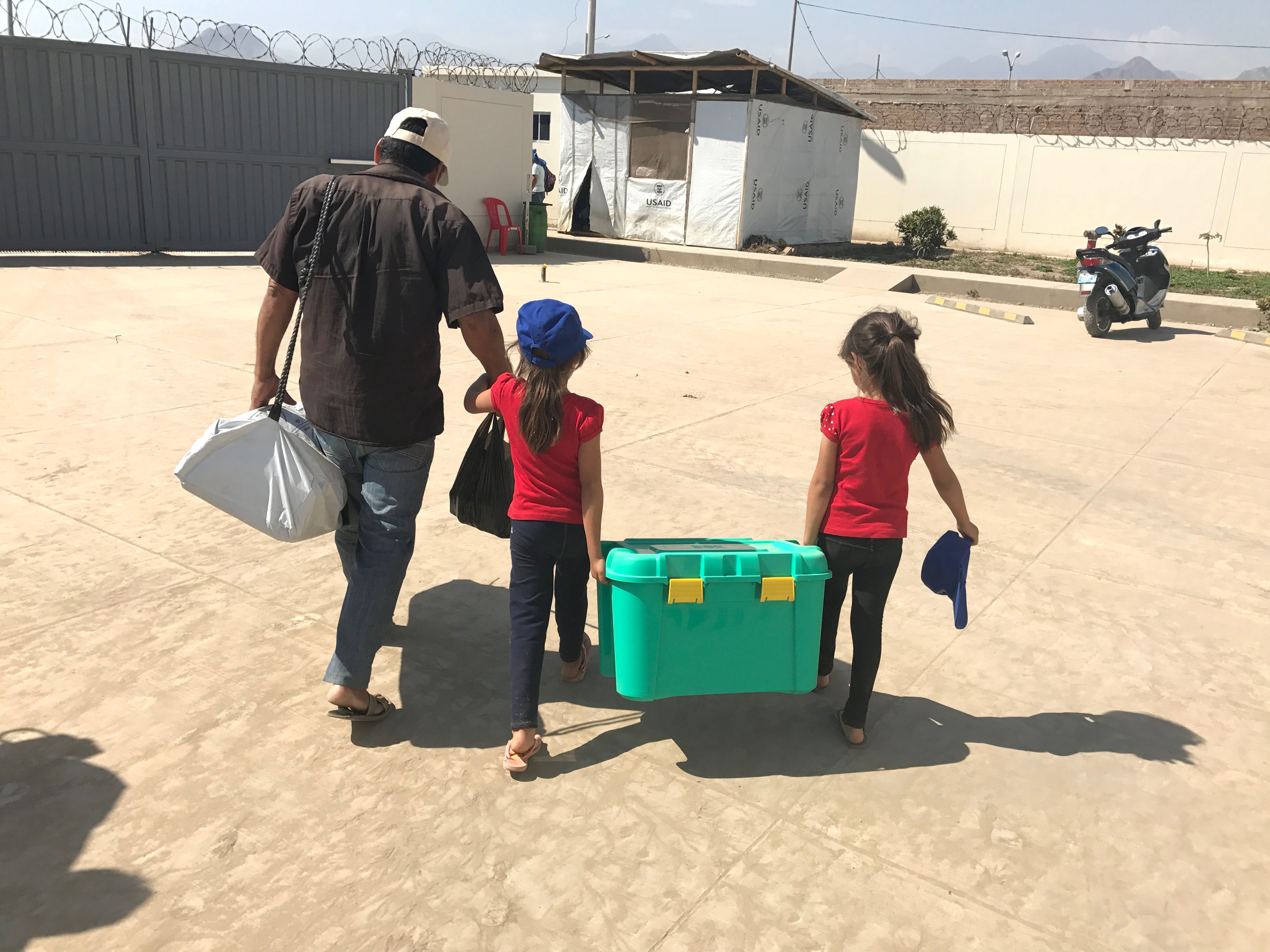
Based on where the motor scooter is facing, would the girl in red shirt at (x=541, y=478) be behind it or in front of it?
behind

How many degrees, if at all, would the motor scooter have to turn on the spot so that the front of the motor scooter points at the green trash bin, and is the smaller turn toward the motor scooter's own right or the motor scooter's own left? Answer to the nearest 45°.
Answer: approximately 135° to the motor scooter's own left

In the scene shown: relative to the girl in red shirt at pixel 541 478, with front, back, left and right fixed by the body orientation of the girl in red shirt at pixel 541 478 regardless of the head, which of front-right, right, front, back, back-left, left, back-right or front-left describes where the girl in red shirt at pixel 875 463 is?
right

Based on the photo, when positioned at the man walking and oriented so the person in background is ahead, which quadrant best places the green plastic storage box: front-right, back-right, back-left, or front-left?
back-right

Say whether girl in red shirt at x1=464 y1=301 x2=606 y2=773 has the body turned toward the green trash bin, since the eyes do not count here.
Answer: yes

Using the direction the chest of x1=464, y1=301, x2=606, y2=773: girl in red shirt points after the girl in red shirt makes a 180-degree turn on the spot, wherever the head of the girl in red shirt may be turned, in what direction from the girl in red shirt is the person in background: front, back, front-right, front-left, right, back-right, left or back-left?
back

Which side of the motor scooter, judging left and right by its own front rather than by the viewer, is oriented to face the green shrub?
left

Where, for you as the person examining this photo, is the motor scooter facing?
facing away from the viewer and to the right of the viewer

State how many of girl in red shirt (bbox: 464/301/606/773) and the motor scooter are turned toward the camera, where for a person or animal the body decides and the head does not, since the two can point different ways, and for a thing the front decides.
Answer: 0

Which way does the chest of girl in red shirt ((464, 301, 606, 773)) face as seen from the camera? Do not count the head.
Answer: away from the camera

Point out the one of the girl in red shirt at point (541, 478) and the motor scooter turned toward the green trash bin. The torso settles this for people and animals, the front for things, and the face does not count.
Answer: the girl in red shirt
